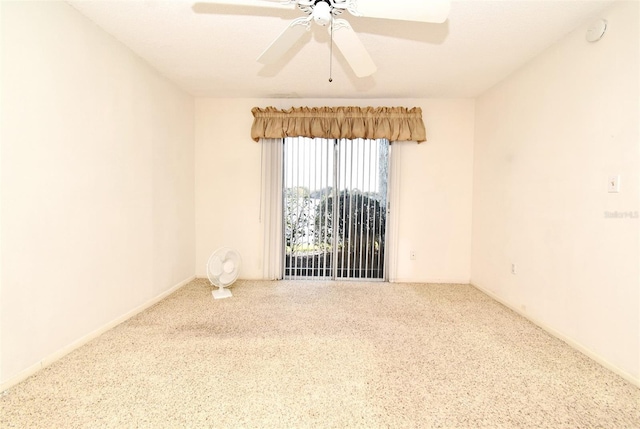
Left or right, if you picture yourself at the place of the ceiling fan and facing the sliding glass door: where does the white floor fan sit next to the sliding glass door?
left

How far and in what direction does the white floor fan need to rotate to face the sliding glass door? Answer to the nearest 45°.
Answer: approximately 45° to its left

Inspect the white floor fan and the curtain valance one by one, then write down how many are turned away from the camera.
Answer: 0

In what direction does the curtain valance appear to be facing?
toward the camera

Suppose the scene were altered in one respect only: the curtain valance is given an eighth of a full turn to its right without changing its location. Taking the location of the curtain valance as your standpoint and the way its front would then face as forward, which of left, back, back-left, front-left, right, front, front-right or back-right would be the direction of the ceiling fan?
front-left

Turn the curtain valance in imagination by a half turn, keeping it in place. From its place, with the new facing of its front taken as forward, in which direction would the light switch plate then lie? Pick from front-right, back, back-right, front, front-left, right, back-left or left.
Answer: back-right

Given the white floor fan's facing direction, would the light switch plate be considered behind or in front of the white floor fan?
in front
